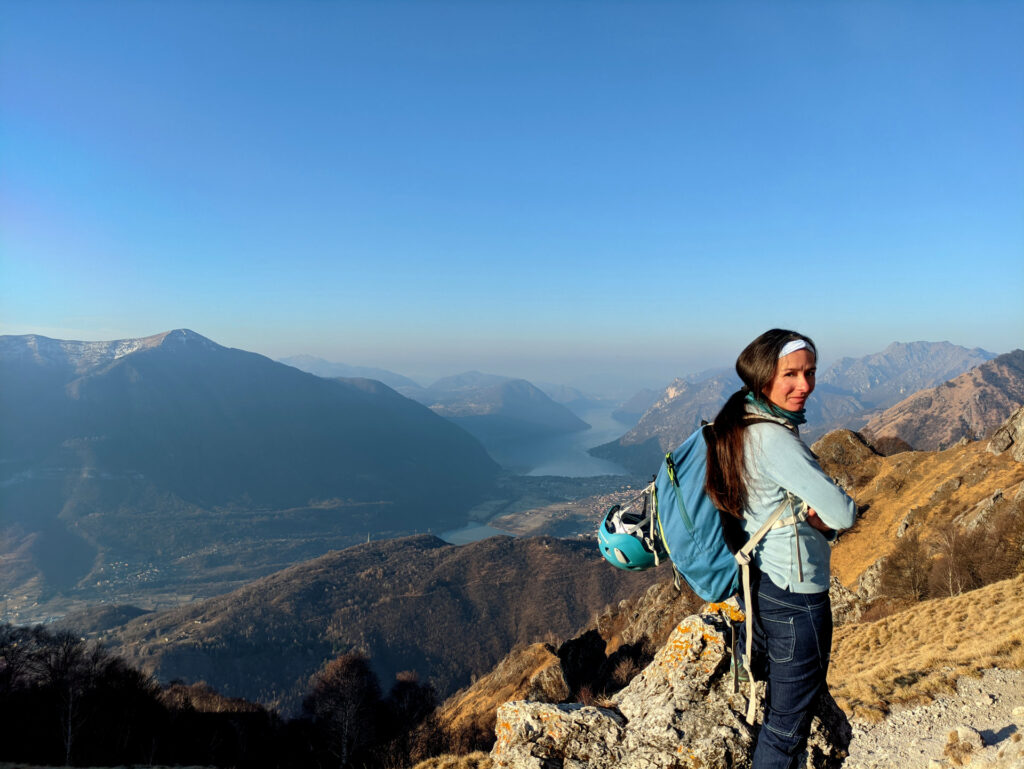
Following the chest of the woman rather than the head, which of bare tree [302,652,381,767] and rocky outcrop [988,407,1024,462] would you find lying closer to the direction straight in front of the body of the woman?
the rocky outcrop

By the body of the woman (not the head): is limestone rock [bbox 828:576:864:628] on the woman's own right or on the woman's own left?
on the woman's own left

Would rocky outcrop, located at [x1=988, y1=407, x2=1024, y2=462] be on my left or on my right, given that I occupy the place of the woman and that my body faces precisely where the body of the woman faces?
on my left

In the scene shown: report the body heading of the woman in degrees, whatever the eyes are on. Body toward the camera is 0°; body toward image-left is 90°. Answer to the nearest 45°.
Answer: approximately 270°

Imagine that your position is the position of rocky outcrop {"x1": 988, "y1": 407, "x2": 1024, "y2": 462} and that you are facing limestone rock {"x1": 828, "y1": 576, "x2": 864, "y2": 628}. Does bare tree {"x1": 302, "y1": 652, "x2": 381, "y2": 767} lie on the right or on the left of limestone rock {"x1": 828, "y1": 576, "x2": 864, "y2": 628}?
right
